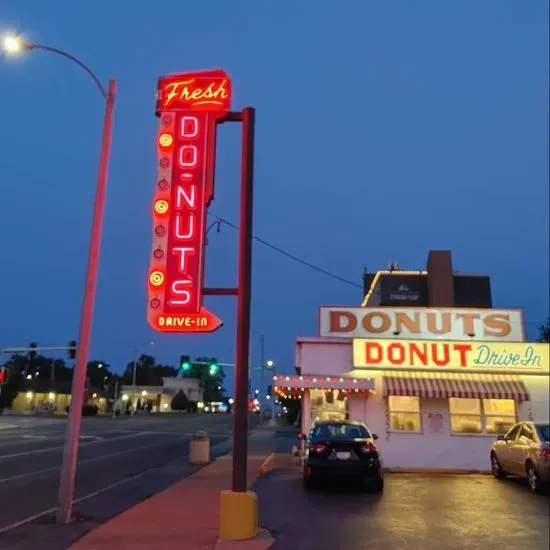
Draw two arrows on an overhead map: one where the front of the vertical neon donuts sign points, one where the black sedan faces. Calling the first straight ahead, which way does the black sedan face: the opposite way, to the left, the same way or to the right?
the opposite way

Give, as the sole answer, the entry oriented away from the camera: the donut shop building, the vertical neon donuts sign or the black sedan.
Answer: the black sedan

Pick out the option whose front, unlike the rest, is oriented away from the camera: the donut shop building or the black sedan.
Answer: the black sedan

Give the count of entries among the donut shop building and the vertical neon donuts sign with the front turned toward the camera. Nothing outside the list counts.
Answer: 2

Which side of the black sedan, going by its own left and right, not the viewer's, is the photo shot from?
back
